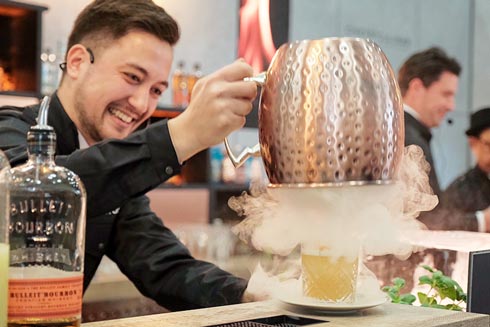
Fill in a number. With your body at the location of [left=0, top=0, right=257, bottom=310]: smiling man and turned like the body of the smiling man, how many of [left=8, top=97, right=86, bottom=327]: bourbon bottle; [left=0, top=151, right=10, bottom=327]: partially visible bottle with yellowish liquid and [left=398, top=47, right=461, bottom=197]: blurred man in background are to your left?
1

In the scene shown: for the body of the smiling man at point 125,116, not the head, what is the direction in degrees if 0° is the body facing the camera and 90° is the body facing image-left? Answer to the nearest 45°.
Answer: approximately 315°

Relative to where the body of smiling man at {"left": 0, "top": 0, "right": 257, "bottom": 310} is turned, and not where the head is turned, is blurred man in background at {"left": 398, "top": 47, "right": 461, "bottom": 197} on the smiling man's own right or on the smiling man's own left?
on the smiling man's own left

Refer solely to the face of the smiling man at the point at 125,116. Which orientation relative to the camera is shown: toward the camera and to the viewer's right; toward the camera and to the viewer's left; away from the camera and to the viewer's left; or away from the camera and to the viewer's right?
toward the camera and to the viewer's right

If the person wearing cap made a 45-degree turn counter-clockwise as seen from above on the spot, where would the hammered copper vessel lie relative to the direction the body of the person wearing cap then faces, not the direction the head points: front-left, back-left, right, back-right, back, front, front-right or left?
right

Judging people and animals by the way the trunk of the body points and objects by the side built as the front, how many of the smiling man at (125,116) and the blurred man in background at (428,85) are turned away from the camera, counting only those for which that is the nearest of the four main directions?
0

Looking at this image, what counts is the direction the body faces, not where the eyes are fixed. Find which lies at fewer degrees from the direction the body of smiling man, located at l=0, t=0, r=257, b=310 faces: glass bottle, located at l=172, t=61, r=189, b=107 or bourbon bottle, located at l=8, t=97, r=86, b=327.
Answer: the bourbon bottle
